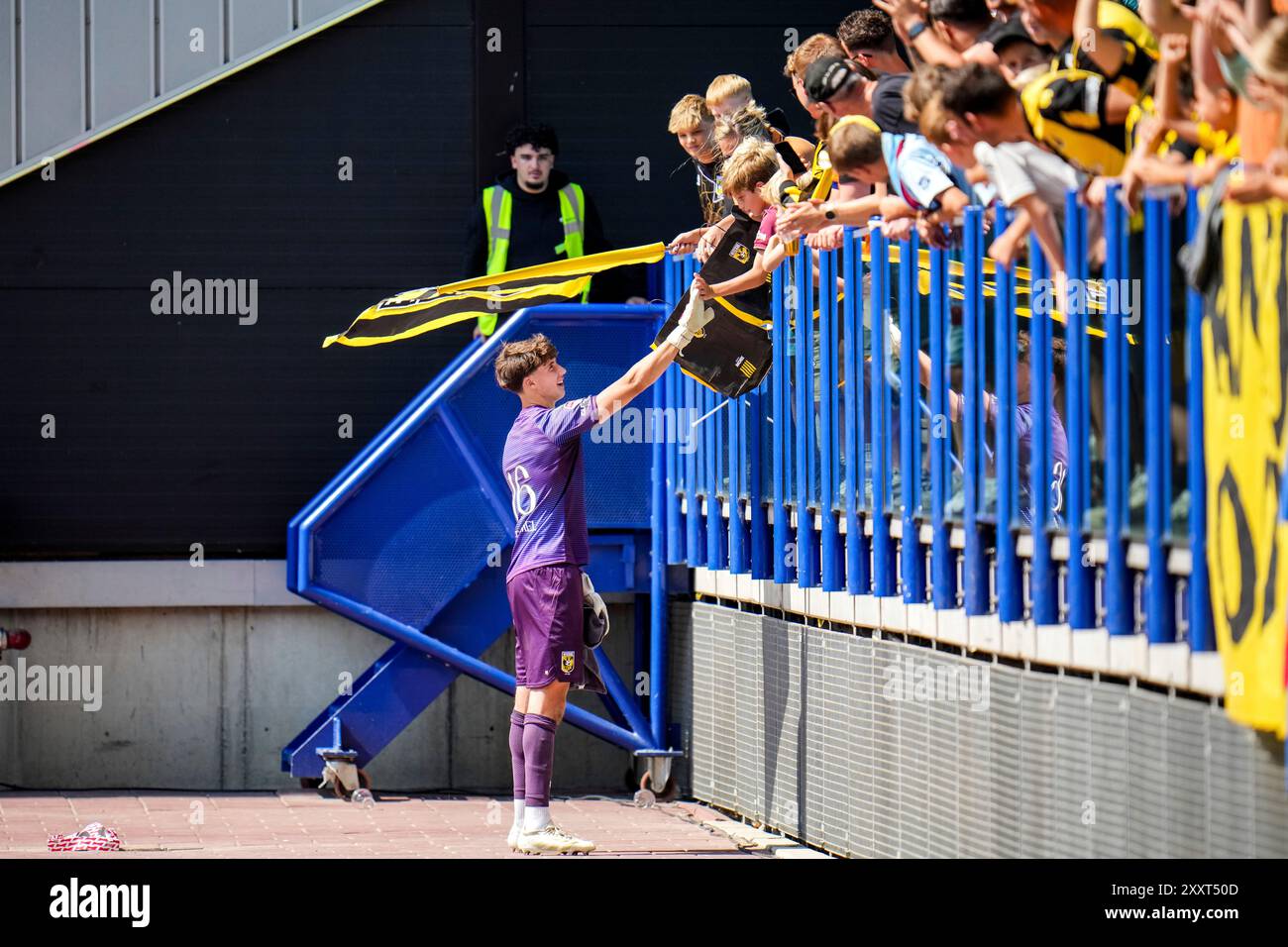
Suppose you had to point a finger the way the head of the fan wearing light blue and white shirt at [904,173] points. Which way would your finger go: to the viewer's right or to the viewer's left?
to the viewer's left

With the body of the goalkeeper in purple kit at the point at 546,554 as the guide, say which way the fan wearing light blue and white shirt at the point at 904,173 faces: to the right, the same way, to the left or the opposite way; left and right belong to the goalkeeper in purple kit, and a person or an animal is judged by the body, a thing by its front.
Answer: the opposite way

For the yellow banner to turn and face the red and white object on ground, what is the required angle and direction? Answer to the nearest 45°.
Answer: approximately 90° to its right

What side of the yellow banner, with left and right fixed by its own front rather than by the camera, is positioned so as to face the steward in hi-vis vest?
right

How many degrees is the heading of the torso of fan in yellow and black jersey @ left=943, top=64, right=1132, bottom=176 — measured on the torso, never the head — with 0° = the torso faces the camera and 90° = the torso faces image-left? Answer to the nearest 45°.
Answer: approximately 90°

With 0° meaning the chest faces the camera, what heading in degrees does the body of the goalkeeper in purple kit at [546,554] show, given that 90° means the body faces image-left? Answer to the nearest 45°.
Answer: approximately 270°

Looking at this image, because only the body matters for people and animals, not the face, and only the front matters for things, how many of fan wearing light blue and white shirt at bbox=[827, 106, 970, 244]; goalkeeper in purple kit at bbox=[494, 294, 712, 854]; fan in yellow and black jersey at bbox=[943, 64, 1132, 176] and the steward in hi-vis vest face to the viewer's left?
2

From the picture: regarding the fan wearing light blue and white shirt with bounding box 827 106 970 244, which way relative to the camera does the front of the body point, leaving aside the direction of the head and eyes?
to the viewer's left
